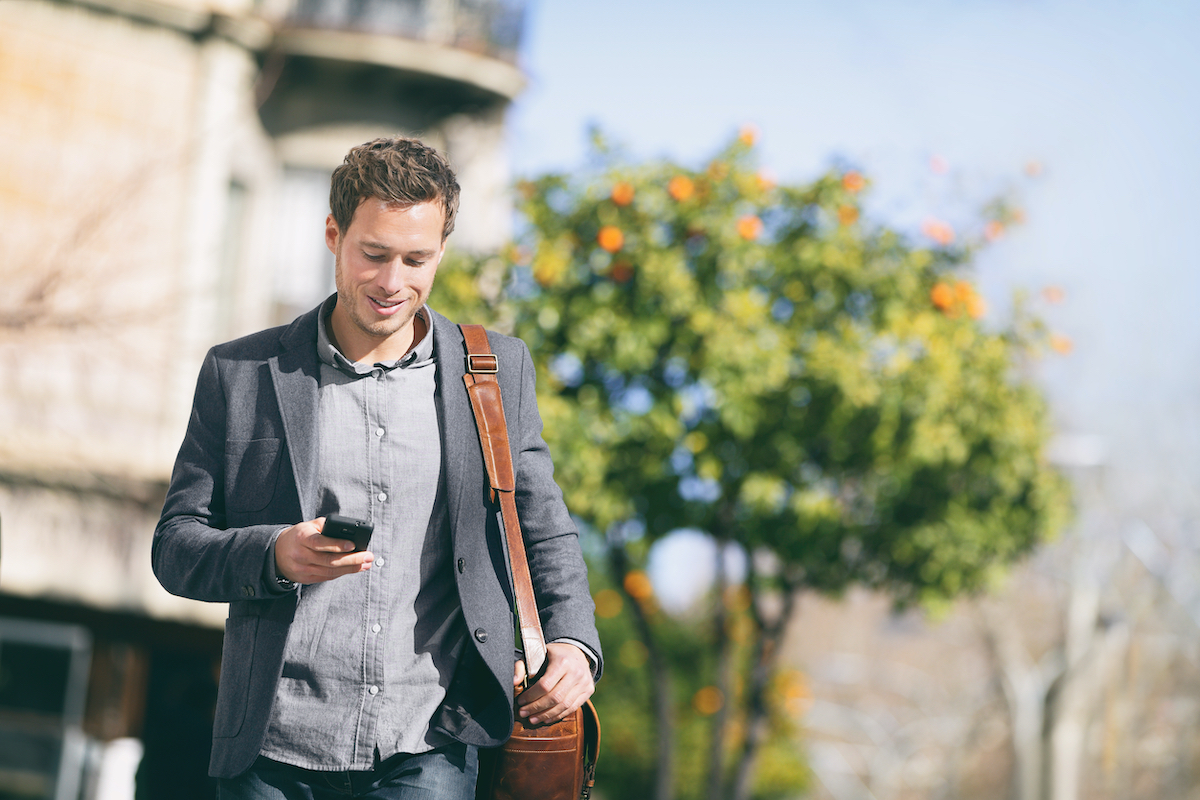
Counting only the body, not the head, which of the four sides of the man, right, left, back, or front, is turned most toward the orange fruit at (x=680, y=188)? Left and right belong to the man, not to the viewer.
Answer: back

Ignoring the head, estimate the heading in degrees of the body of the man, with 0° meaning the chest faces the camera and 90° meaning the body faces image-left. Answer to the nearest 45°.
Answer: approximately 0°

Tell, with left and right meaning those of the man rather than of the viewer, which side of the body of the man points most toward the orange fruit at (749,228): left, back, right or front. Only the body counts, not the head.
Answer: back

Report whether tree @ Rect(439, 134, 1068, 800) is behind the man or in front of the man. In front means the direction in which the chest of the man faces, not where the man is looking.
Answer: behind

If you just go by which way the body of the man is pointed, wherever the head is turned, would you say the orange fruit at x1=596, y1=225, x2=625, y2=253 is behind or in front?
behind

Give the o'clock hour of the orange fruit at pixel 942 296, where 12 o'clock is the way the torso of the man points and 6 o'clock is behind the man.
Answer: The orange fruit is roughly at 7 o'clock from the man.

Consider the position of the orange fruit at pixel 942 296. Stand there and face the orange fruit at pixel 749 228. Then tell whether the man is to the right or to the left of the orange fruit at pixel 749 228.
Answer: left
